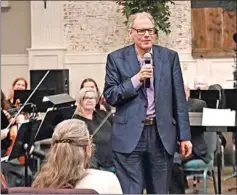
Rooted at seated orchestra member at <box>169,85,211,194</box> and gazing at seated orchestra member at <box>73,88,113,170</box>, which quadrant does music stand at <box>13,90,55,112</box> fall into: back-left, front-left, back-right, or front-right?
front-right

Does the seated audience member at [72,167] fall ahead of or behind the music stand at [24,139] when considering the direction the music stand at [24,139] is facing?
behind

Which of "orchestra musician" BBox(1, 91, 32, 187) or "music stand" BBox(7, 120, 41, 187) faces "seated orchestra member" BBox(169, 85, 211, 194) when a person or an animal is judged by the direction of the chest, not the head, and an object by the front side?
the orchestra musician

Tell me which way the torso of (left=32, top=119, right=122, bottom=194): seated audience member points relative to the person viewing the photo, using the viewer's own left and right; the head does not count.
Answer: facing away from the viewer and to the right of the viewer

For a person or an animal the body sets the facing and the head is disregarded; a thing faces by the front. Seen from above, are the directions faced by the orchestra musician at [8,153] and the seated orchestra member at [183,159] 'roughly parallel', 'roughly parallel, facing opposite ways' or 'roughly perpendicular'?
roughly parallel, facing opposite ways

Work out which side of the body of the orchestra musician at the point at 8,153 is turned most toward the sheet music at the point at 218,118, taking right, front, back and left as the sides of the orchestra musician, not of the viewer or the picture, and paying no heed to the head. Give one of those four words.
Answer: front

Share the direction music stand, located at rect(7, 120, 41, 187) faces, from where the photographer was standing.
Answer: facing away from the viewer and to the left of the viewer

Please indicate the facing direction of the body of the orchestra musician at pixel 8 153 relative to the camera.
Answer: to the viewer's right

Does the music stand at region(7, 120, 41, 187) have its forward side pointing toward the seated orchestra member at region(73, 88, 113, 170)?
no
